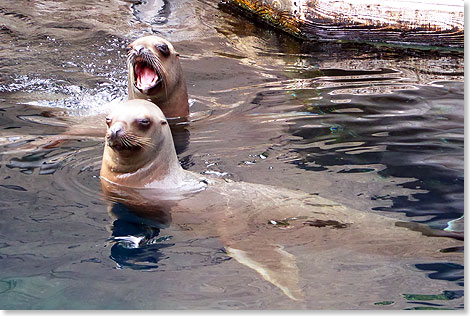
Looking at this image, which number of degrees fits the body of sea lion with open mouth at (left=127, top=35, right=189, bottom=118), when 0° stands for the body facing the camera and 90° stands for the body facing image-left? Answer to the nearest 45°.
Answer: approximately 45°

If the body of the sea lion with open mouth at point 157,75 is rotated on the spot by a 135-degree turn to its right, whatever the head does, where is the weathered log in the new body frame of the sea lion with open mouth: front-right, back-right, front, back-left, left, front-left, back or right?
front-right

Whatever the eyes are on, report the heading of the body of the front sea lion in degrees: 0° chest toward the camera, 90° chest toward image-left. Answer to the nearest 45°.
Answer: approximately 90°

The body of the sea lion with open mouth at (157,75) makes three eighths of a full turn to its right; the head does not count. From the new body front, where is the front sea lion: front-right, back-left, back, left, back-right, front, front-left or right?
back

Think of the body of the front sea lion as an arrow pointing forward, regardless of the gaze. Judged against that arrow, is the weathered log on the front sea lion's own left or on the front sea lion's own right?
on the front sea lion's own right
